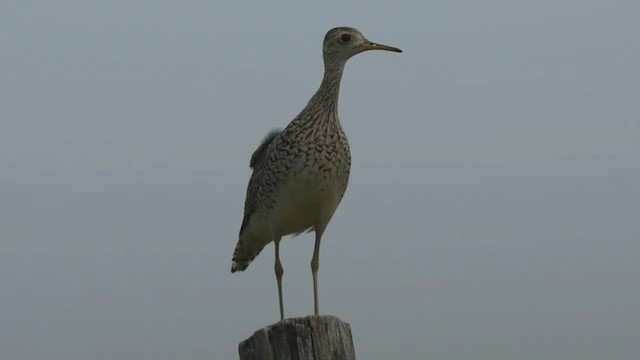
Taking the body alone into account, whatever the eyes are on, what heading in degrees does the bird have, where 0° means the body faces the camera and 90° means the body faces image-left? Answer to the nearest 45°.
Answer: approximately 315°
